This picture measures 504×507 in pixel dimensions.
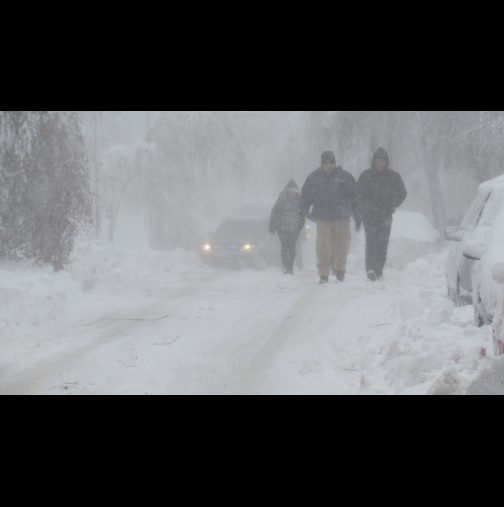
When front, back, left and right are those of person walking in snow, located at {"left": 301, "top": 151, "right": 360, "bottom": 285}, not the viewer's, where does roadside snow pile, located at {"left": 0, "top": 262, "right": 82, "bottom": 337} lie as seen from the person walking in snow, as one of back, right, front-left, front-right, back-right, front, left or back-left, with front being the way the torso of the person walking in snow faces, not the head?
front-right

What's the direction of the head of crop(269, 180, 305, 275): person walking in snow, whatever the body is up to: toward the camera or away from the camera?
toward the camera

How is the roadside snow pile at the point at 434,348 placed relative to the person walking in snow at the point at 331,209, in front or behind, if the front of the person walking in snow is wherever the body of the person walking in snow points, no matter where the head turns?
in front

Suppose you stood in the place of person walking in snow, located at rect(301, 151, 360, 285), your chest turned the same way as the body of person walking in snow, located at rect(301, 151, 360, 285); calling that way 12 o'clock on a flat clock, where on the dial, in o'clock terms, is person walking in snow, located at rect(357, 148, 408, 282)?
person walking in snow, located at rect(357, 148, 408, 282) is roughly at 9 o'clock from person walking in snow, located at rect(301, 151, 360, 285).

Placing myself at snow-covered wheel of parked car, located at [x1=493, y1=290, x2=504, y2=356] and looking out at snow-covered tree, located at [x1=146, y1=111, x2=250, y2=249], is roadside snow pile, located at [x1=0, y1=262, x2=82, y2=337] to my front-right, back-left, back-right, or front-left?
front-left

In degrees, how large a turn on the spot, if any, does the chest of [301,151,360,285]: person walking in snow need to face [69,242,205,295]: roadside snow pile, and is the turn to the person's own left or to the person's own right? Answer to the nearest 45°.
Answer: approximately 135° to the person's own right

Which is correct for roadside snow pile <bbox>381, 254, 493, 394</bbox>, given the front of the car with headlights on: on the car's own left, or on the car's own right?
on the car's own left

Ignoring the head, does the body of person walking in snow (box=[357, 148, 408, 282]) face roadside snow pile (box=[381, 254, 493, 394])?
yes

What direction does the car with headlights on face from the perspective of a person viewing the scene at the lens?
facing the viewer and to the left of the viewer

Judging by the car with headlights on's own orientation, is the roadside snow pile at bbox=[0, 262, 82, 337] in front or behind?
in front

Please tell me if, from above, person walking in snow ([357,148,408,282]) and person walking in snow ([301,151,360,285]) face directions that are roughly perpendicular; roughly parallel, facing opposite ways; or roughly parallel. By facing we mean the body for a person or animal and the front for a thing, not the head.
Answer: roughly parallel

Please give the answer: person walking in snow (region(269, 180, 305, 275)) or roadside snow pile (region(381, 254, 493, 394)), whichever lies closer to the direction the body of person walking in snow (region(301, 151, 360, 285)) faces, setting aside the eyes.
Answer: the roadside snow pile

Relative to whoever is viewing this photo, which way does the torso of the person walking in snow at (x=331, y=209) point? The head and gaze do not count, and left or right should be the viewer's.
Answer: facing the viewer

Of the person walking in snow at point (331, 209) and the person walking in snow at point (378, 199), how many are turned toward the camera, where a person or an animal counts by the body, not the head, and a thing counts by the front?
2

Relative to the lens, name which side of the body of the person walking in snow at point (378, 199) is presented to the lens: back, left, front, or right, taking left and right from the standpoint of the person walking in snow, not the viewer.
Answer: front
